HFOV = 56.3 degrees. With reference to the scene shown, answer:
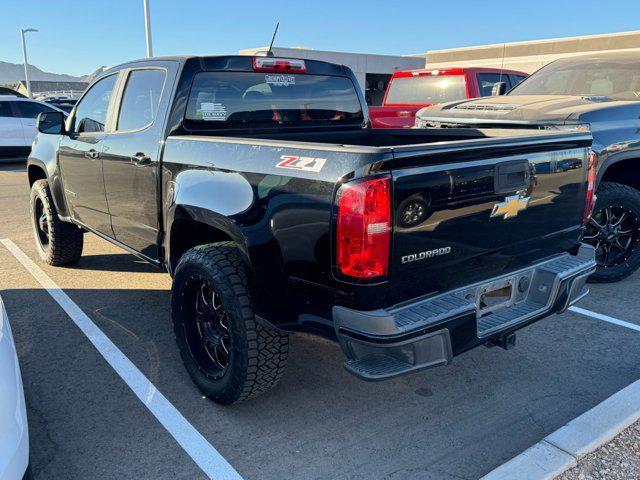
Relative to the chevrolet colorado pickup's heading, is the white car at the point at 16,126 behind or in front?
in front

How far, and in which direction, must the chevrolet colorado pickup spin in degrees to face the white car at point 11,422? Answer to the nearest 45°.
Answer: approximately 90° to its left

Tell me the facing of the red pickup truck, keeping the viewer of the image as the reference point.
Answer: facing away from the viewer and to the right of the viewer

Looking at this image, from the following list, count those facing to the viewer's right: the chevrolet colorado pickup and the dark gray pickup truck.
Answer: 0

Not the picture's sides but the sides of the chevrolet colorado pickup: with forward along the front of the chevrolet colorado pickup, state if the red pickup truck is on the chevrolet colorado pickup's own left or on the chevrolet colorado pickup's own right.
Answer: on the chevrolet colorado pickup's own right

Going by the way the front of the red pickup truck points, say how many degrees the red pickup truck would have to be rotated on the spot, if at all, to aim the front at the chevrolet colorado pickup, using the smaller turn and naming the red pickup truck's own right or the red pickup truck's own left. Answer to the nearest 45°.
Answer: approximately 135° to the red pickup truck's own right

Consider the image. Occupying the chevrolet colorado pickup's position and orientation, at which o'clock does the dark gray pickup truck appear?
The dark gray pickup truck is roughly at 3 o'clock from the chevrolet colorado pickup.

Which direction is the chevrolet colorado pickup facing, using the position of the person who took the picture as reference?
facing away from the viewer and to the left of the viewer
